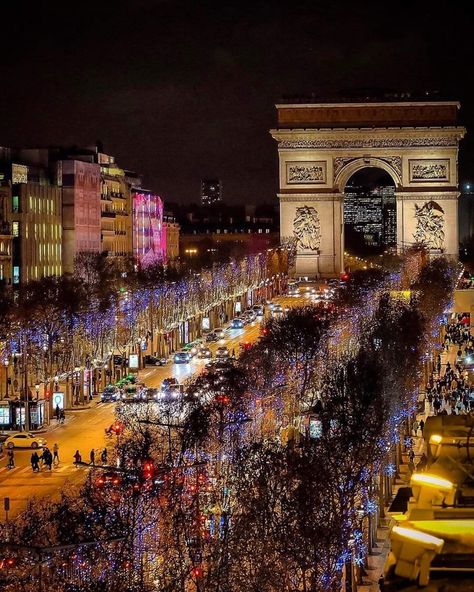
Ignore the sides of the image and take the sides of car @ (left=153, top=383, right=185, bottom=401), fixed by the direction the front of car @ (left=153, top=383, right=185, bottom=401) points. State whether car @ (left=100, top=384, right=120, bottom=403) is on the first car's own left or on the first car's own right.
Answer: on the first car's own right

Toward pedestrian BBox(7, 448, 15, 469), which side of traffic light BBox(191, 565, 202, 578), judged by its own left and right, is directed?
back

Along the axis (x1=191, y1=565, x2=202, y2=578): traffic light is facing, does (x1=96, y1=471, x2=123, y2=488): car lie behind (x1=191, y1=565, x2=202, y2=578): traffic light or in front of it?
behind

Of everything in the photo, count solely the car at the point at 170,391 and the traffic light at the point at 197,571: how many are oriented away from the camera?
0

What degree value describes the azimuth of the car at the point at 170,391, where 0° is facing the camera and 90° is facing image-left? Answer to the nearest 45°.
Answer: approximately 45°

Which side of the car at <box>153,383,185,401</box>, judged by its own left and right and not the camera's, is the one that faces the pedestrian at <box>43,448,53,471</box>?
front

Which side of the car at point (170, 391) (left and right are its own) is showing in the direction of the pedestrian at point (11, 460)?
front

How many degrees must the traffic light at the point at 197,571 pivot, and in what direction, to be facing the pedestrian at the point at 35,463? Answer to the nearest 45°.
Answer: approximately 180°

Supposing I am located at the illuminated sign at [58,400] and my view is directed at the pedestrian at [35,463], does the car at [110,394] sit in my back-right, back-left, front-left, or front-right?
back-left

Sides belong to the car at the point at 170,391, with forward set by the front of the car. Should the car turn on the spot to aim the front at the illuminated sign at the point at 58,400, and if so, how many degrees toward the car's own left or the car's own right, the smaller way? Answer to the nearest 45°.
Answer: approximately 90° to the car's own right
